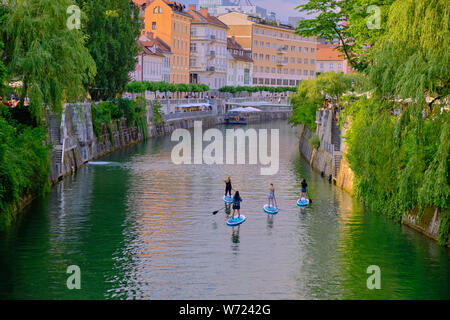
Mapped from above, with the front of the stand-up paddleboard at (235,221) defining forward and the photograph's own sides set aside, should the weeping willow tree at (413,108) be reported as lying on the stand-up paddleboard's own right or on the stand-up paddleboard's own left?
on the stand-up paddleboard's own right

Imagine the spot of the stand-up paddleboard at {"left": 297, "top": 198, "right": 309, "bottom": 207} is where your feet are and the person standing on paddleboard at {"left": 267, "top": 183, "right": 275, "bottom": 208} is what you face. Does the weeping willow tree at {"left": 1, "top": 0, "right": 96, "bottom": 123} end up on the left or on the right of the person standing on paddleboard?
right

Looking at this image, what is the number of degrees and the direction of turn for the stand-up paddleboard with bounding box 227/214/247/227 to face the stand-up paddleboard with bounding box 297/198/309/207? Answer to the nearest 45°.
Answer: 0° — it already faces it

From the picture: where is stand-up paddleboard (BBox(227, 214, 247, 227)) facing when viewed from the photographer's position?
facing away from the viewer and to the right of the viewer

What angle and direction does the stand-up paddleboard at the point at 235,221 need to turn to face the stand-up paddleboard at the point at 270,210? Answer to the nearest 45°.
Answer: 0° — it already faces it

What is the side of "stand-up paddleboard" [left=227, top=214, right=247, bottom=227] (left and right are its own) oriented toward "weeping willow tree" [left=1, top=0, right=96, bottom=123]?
left

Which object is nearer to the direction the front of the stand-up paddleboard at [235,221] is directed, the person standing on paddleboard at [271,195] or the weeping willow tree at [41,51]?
the person standing on paddleboard
